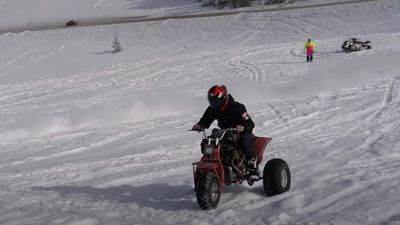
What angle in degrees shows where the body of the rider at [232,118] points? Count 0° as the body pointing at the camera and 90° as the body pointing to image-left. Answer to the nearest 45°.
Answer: approximately 45°
